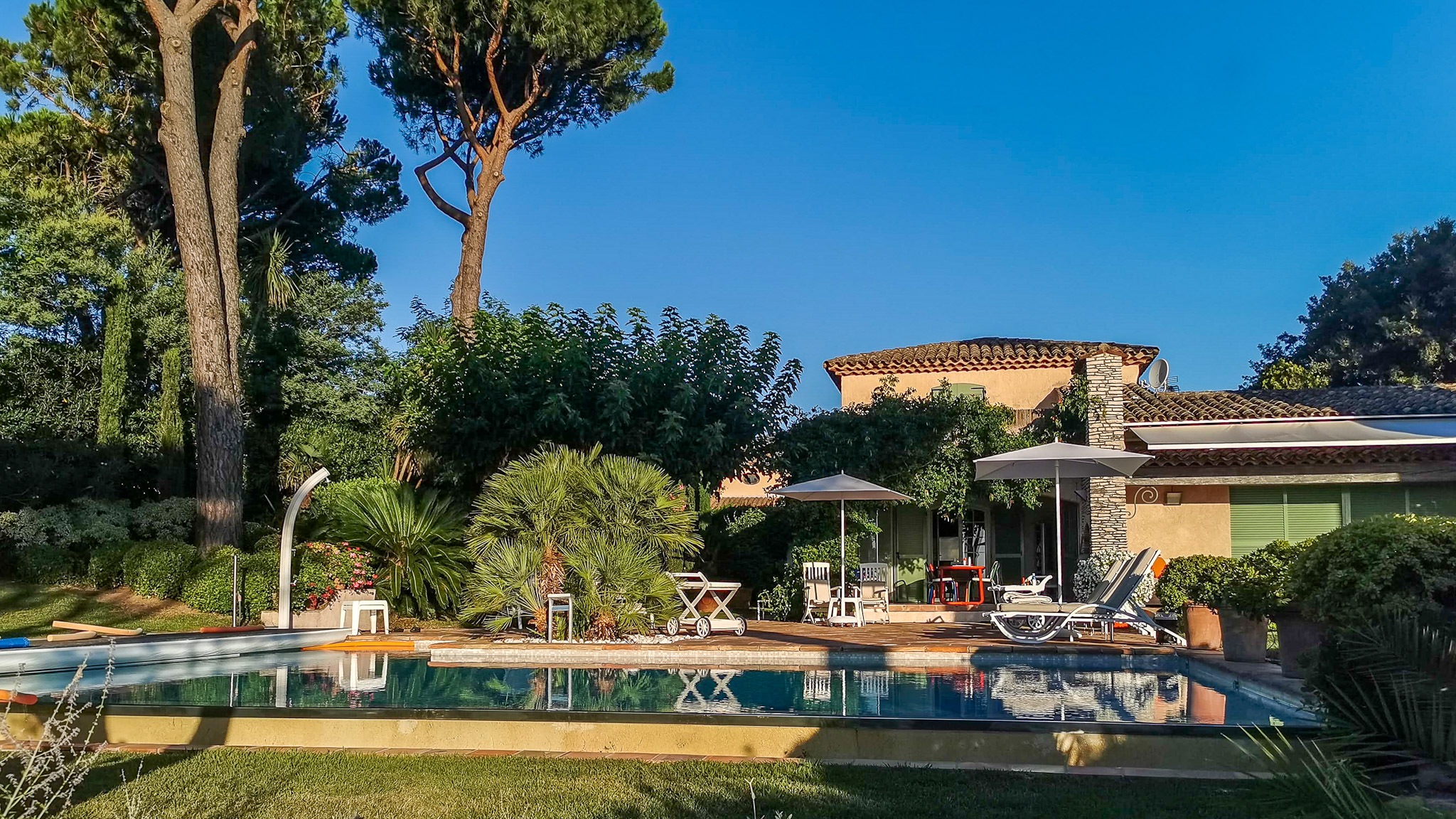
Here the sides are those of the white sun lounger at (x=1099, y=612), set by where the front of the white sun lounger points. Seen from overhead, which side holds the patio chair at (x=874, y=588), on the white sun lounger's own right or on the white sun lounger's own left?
on the white sun lounger's own right

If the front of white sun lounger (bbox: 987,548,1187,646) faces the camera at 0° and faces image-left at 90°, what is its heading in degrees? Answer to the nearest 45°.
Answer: approximately 90°

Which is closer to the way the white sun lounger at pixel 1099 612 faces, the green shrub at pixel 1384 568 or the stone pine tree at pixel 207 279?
the stone pine tree

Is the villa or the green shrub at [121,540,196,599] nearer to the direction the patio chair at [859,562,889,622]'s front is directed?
the green shrub

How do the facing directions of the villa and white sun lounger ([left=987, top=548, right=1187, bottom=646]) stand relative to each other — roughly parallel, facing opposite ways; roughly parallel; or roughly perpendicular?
roughly perpendicular

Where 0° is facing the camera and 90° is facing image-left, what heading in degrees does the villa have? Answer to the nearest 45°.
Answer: approximately 0°

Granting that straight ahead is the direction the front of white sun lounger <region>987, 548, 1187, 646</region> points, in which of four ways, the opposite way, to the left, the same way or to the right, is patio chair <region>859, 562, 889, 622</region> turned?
to the left

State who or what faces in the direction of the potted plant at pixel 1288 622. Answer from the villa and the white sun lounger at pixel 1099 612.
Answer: the villa

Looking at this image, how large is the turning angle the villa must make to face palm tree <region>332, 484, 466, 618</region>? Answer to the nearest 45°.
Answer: approximately 45° to its right
